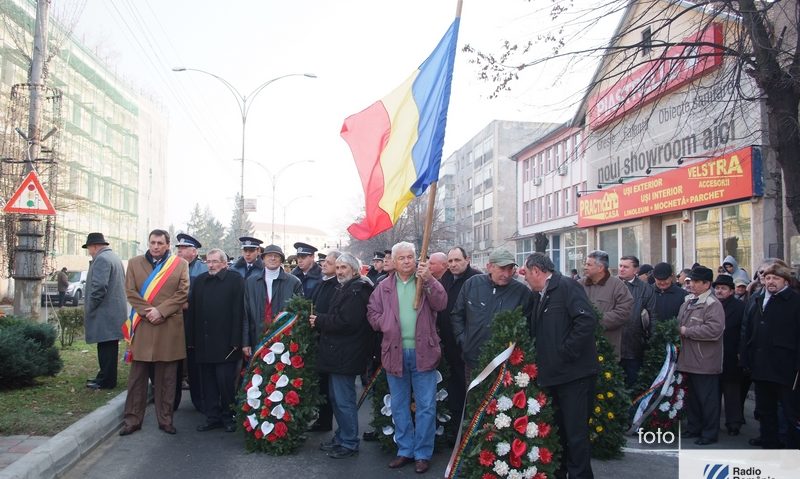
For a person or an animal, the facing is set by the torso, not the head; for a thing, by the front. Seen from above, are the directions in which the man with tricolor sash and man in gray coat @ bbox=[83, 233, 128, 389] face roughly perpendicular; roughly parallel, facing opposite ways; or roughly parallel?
roughly perpendicular

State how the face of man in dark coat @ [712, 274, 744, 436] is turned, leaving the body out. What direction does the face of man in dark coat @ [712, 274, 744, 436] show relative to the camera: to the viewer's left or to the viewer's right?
to the viewer's left

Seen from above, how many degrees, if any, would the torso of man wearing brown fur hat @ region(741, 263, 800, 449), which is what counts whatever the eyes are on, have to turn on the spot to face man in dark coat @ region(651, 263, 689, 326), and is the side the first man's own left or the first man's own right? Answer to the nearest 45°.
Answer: approximately 90° to the first man's own right

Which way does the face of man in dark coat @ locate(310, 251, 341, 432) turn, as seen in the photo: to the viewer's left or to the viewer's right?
to the viewer's left

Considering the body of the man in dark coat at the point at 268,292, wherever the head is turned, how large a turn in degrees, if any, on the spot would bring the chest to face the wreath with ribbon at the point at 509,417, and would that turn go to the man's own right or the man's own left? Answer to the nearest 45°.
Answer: approximately 45° to the man's own left

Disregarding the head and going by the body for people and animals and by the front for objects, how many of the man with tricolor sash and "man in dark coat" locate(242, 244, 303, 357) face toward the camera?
2

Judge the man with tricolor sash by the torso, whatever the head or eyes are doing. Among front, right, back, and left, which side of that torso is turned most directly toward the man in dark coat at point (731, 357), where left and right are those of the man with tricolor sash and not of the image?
left

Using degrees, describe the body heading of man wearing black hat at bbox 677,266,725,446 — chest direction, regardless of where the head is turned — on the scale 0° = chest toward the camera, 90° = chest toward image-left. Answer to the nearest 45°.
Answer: approximately 45°

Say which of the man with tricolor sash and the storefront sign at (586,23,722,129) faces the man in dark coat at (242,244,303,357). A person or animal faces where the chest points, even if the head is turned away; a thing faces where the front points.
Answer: the storefront sign

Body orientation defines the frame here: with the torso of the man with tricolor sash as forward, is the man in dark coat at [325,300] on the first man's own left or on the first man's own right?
on the first man's own left

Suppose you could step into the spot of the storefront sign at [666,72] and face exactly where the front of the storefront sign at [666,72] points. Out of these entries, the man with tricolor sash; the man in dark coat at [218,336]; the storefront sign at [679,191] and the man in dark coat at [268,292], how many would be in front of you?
3
